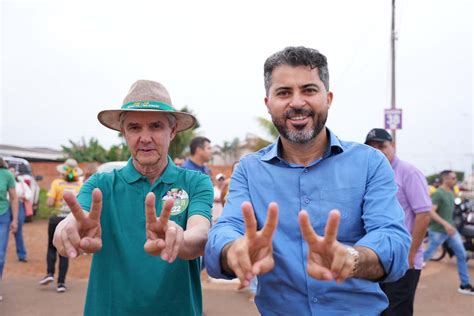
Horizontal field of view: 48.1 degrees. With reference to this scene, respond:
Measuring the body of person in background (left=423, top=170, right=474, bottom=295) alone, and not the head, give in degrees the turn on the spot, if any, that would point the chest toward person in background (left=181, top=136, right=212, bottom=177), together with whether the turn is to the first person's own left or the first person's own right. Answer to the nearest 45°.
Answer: approximately 135° to the first person's own right

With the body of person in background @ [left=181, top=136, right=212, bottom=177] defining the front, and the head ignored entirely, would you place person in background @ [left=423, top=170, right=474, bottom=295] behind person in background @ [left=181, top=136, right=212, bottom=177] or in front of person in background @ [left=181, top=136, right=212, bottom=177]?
in front

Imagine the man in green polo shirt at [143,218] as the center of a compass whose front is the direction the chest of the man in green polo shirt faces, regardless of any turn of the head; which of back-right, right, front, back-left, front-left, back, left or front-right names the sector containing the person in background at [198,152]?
back

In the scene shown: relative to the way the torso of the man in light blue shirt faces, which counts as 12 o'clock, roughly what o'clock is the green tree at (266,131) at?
The green tree is roughly at 6 o'clock from the man in light blue shirt.

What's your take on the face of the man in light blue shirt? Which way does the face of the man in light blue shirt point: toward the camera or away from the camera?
toward the camera

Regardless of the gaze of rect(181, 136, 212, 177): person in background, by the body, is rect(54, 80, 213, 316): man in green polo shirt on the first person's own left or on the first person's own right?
on the first person's own right

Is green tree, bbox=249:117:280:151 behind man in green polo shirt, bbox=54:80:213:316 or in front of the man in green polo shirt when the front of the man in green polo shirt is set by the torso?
behind

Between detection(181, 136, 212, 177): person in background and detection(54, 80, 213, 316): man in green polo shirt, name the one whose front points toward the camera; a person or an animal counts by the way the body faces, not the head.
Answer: the man in green polo shirt

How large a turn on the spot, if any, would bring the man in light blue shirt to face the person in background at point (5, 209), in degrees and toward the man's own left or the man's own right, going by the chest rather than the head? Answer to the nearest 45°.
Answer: approximately 135° to the man's own right

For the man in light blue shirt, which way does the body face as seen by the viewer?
toward the camera

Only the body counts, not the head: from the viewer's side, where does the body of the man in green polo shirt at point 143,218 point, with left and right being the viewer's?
facing the viewer

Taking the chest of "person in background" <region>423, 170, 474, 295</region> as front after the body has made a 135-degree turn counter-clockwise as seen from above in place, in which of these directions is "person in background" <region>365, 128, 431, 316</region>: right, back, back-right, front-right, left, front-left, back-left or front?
back-left
